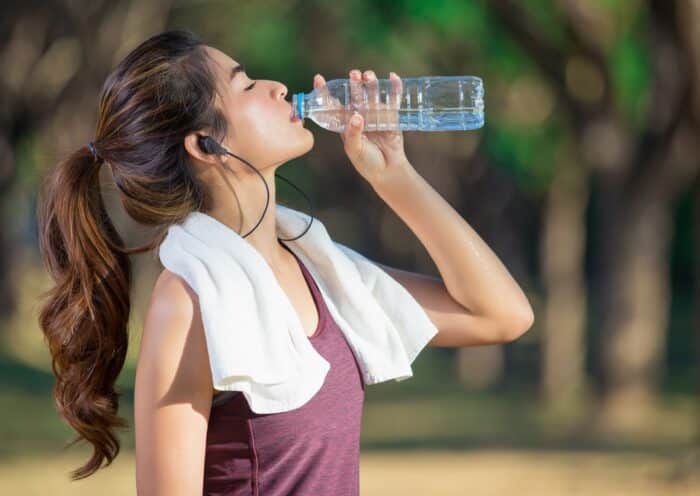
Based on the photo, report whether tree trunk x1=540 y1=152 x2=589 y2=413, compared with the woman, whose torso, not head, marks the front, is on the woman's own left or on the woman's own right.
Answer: on the woman's own left

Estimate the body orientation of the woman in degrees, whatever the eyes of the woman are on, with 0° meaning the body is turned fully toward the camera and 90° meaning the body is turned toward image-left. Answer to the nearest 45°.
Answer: approximately 270°

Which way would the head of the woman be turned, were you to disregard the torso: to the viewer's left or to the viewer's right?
to the viewer's right

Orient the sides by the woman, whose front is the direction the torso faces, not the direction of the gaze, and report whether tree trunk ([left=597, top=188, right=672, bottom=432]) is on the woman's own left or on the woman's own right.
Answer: on the woman's own left
